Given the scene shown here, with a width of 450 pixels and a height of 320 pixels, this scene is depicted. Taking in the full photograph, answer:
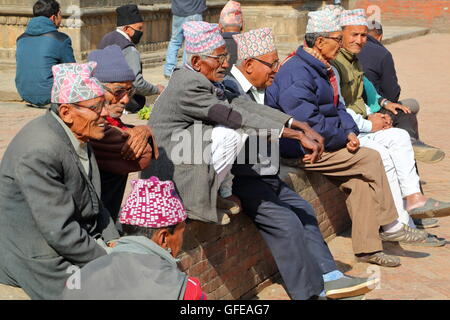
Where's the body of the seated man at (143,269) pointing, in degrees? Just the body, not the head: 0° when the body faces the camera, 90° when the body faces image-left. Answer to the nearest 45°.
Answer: approximately 225°

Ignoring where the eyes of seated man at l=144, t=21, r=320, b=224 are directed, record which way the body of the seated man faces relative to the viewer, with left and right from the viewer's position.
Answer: facing to the right of the viewer

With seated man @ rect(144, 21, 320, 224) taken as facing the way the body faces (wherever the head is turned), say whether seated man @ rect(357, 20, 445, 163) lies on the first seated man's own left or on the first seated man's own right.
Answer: on the first seated man's own left

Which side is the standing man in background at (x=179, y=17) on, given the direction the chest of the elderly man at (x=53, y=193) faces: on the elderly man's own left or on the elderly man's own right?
on the elderly man's own left

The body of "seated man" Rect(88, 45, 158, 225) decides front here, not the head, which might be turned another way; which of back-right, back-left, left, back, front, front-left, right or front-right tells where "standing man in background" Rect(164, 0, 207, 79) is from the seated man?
back-left

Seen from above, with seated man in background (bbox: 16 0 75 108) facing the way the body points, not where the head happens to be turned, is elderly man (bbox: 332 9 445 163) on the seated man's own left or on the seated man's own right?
on the seated man's own right
